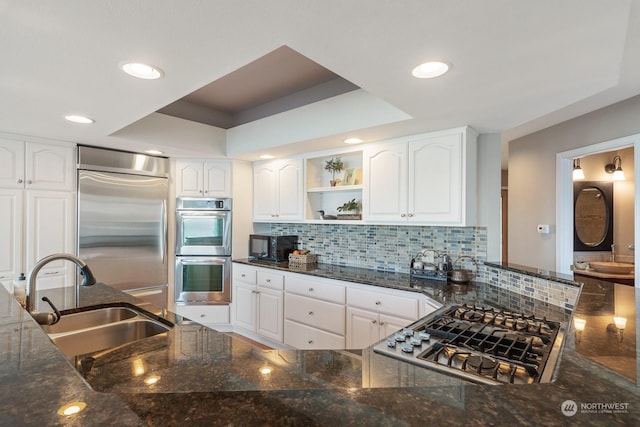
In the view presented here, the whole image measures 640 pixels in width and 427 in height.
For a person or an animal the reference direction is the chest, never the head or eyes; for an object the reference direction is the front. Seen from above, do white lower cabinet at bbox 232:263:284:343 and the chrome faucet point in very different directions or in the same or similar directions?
very different directions

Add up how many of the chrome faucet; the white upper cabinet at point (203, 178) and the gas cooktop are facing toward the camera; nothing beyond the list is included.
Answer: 1

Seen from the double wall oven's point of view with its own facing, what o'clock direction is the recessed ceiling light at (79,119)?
The recessed ceiling light is roughly at 1 o'clock from the double wall oven.

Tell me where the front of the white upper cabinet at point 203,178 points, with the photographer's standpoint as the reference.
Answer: facing the viewer

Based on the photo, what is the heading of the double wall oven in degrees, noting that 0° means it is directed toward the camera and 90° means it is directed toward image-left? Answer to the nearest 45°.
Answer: approximately 0°

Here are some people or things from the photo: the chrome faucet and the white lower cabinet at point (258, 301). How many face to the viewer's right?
1

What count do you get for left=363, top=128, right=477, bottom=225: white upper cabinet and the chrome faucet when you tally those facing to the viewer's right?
1

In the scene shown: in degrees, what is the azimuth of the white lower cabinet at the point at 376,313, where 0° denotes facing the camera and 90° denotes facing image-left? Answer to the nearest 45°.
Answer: approximately 45°

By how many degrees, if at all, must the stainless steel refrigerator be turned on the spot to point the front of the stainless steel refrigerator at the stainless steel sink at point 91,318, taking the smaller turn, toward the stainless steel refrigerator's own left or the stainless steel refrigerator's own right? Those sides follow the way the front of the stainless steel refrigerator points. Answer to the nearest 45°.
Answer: approximately 45° to the stainless steel refrigerator's own right

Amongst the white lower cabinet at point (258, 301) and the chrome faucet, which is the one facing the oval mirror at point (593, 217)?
the chrome faucet

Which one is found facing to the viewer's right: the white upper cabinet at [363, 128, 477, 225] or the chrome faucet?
the chrome faucet

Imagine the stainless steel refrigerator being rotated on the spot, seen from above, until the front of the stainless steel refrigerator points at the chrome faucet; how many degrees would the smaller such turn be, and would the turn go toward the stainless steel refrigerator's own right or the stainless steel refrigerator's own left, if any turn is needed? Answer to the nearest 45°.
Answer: approximately 45° to the stainless steel refrigerator's own right

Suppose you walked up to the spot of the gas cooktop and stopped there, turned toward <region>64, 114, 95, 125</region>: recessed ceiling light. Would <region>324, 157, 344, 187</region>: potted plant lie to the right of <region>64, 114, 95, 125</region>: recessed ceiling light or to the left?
right

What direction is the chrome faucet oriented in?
to the viewer's right

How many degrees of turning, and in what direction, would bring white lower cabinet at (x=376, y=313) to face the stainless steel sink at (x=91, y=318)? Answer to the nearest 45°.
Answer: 0° — it already faces it

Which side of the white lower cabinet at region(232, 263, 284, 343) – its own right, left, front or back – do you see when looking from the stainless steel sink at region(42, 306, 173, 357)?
front
